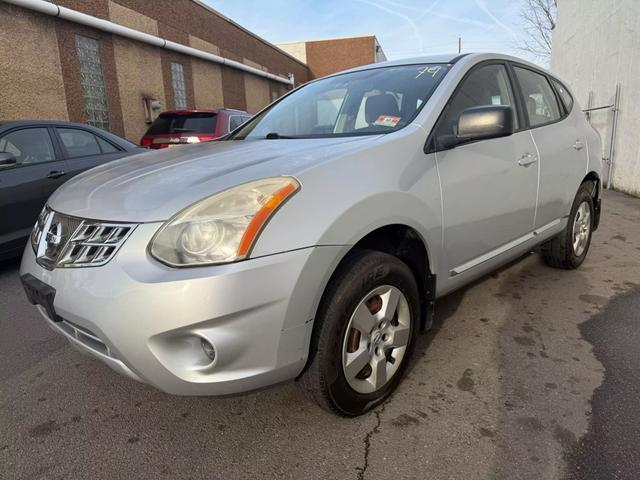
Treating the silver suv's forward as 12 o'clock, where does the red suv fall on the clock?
The red suv is roughly at 4 o'clock from the silver suv.

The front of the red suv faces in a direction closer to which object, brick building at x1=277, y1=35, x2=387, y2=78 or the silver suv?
the brick building

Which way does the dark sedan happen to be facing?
to the viewer's left

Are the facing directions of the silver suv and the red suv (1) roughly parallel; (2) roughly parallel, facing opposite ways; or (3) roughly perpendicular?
roughly parallel, facing opposite ways

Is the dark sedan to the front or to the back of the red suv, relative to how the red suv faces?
to the back

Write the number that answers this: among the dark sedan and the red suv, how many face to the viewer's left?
1

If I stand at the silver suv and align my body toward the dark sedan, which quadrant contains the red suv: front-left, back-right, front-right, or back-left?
front-right

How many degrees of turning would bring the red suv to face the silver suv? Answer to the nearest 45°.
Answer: approximately 135° to its right

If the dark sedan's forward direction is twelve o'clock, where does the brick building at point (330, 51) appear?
The brick building is roughly at 4 o'clock from the dark sedan.

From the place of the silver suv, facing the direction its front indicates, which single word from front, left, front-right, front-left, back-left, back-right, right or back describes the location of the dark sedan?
right

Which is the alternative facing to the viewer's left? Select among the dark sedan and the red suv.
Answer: the dark sedan

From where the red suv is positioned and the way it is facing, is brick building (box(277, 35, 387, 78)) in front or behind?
in front

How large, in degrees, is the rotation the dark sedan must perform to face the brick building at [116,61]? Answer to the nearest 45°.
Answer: approximately 90° to its right

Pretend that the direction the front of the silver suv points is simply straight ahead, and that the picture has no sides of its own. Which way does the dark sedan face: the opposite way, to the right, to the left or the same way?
the same way

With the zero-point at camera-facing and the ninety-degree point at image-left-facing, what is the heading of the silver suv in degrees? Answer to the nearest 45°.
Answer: approximately 45°

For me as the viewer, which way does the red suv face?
facing away from the viewer and to the right of the viewer
